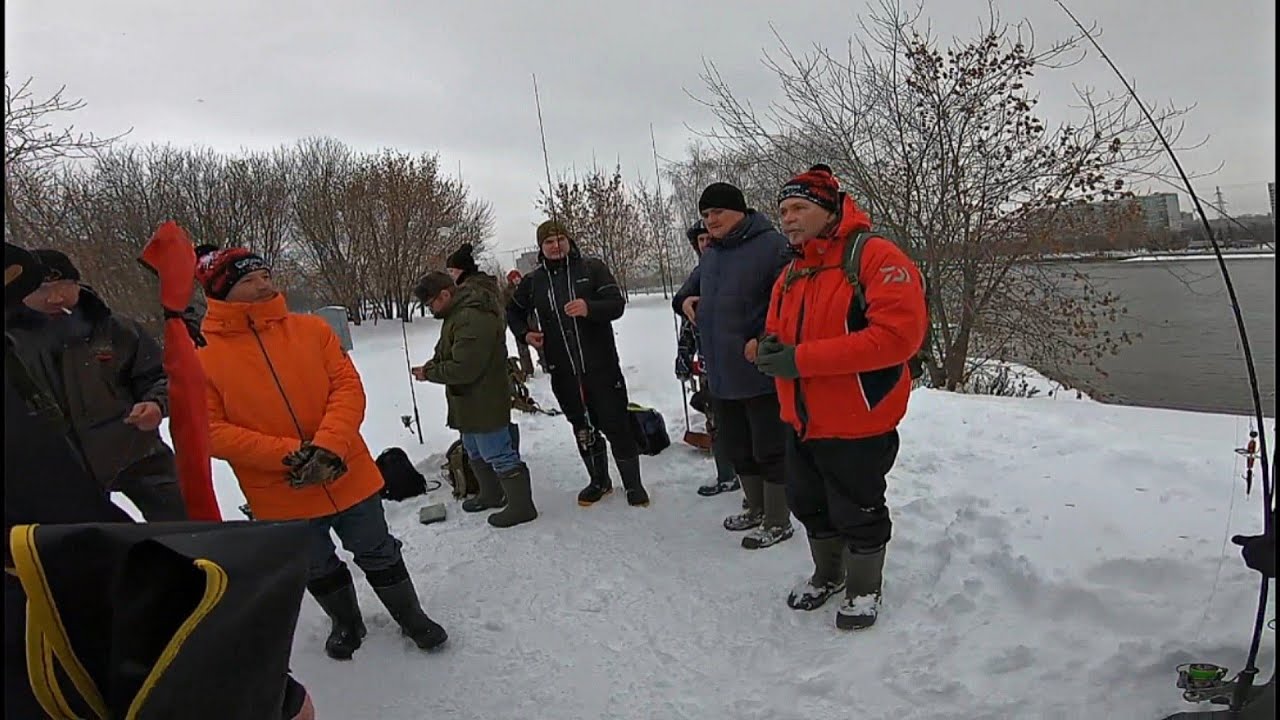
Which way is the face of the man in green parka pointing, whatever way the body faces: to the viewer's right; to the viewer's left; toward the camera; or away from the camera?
to the viewer's left

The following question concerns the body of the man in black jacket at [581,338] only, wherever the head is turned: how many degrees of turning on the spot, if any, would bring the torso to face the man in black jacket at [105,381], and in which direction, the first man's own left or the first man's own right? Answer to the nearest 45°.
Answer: approximately 45° to the first man's own right

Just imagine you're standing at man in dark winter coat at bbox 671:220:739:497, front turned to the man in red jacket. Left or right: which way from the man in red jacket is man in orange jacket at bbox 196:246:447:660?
right

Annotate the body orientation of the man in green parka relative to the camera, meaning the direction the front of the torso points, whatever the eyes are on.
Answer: to the viewer's left

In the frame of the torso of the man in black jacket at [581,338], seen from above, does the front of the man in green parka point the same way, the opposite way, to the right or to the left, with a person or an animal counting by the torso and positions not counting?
to the right

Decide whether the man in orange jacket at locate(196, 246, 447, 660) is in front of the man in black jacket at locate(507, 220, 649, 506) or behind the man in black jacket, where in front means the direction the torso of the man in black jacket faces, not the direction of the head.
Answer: in front

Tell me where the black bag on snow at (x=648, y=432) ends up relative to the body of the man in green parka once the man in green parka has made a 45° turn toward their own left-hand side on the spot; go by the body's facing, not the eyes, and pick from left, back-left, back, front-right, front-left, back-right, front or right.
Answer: back

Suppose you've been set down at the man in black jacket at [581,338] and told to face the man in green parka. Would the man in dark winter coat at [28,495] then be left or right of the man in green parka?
left

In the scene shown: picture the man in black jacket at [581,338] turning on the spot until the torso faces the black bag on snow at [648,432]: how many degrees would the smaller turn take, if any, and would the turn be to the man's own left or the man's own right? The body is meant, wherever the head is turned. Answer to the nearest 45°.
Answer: approximately 135° to the man's own left

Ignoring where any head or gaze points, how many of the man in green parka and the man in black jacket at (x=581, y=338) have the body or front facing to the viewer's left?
1

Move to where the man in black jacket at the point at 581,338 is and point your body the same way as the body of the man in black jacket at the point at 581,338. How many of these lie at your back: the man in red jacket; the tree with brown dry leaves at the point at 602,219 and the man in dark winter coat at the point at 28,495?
1

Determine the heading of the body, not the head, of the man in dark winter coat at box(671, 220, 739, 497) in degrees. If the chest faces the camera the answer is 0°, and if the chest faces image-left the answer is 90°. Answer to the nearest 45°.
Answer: approximately 45°

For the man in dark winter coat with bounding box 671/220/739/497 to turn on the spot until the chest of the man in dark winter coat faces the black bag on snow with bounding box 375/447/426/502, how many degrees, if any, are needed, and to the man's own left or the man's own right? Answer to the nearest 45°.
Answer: approximately 45° to the man's own right
